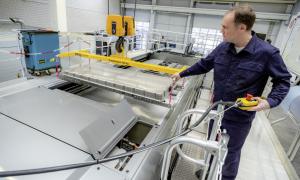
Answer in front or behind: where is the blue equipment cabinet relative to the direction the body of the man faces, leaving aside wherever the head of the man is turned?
in front

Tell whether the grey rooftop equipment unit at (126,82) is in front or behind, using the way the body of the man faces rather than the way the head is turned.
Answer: in front

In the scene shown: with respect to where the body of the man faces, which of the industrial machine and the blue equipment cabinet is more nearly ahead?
the industrial machine

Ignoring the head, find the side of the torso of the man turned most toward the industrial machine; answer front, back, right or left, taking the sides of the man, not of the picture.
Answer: front

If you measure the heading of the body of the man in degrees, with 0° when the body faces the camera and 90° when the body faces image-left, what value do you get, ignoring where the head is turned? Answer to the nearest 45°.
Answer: approximately 45°

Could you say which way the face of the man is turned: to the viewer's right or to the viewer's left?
to the viewer's left
